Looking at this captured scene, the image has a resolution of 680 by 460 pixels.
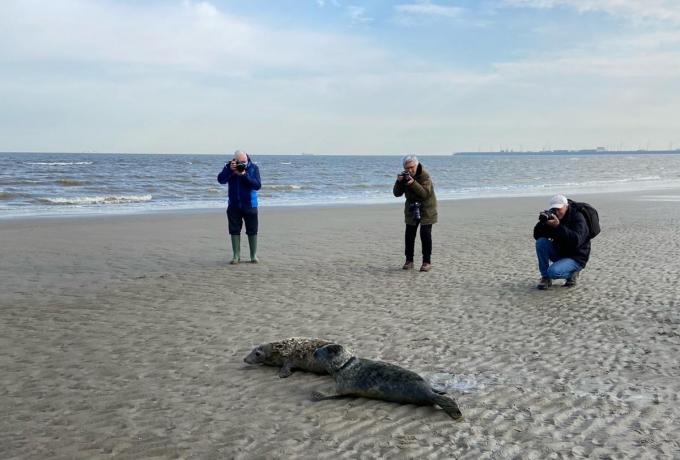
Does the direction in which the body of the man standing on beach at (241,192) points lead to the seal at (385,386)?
yes

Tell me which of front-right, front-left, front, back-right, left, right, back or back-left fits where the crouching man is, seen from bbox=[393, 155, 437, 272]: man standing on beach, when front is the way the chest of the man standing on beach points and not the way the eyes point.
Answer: left

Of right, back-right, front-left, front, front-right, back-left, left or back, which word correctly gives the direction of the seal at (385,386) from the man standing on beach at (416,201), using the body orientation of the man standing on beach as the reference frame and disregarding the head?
front-left

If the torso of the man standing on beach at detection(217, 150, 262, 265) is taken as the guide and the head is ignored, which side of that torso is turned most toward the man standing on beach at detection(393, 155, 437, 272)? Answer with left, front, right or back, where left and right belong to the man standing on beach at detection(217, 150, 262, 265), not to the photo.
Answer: left

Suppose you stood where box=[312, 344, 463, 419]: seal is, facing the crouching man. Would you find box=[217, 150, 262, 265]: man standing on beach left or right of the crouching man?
left

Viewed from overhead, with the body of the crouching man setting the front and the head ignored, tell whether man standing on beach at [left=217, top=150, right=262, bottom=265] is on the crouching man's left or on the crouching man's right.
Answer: on the crouching man's right

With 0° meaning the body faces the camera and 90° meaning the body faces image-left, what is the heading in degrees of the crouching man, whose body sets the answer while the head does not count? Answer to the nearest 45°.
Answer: approximately 45°

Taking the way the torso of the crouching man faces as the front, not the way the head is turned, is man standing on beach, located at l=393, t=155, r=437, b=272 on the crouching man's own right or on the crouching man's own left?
on the crouching man's own right
